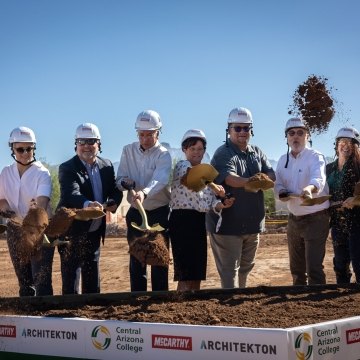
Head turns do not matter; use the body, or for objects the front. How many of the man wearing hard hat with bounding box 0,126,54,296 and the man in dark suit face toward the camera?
2

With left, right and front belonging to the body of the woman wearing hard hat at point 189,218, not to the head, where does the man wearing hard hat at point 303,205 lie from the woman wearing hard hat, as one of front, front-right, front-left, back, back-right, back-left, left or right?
front-left

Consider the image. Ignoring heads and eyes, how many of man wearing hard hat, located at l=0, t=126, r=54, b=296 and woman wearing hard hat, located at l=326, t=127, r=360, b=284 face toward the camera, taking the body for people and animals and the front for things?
2

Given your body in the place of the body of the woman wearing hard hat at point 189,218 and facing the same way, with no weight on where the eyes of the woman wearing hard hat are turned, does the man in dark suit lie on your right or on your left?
on your right

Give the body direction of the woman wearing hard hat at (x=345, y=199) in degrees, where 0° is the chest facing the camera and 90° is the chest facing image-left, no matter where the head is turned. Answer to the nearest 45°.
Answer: approximately 0°

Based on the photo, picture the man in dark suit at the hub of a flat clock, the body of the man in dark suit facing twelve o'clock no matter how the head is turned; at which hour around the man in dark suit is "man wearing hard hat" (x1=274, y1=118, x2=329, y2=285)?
The man wearing hard hat is roughly at 9 o'clock from the man in dark suit.

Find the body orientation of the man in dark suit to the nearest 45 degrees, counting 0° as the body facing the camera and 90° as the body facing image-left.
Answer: approximately 0°

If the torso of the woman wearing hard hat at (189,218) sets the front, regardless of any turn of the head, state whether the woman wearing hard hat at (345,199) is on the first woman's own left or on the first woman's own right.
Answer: on the first woman's own left
